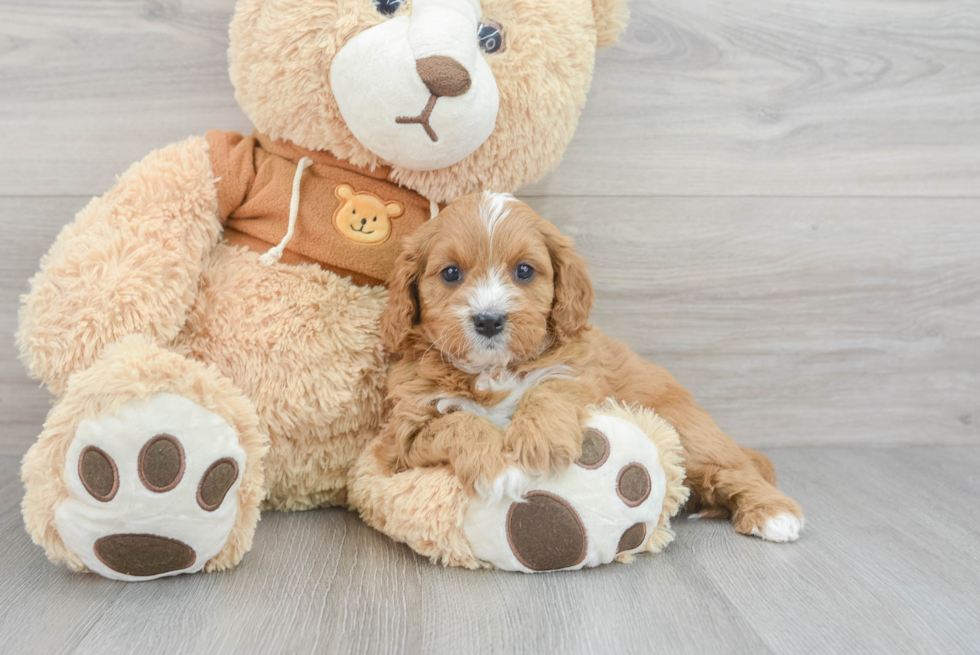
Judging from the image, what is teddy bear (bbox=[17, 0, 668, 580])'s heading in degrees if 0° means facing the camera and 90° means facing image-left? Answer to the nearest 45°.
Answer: approximately 0°

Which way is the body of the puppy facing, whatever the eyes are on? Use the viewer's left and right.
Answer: facing the viewer and to the left of the viewer
